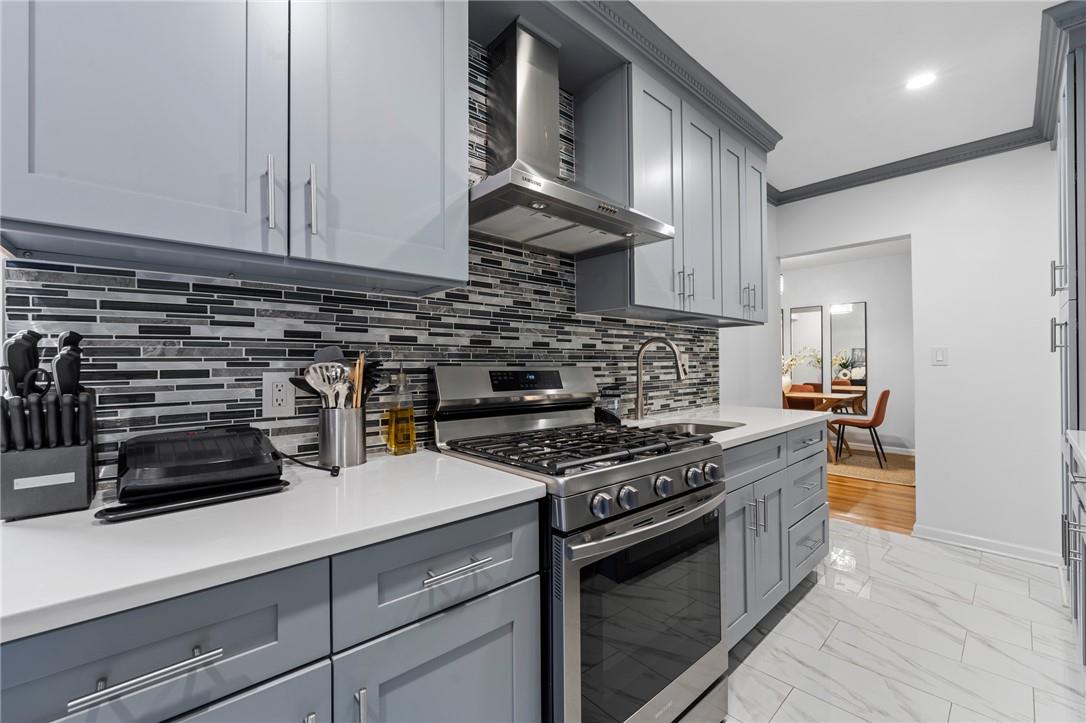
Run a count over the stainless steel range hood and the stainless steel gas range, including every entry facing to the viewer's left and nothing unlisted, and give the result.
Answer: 0

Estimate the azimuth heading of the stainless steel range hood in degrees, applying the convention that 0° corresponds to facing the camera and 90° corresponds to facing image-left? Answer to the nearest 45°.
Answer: approximately 315°

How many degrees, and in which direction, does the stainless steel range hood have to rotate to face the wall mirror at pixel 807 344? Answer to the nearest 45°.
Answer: approximately 90° to its left

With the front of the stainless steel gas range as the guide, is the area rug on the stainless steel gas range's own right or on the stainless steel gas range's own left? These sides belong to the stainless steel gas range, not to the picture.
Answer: on the stainless steel gas range's own left

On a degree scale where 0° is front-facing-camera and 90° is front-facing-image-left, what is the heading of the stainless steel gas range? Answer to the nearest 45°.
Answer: approximately 315°

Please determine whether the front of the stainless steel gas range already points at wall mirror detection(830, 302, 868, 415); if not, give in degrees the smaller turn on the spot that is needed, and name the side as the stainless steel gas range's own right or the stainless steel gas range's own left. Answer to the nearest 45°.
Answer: approximately 90° to the stainless steel gas range's own left

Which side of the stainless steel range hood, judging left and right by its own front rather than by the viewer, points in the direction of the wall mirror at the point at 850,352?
left

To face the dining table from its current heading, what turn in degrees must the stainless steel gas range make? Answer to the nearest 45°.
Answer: approximately 90° to its left

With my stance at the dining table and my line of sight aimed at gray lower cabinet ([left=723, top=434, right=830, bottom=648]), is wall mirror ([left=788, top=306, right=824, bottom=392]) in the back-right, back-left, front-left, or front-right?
back-right

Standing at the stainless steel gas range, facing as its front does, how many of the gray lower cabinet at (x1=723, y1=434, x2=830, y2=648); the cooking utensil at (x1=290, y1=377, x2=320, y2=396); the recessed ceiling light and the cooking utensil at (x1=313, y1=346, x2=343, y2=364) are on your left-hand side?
2

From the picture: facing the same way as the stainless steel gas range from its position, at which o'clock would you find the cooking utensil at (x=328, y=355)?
The cooking utensil is roughly at 4 o'clock from the stainless steel gas range.
